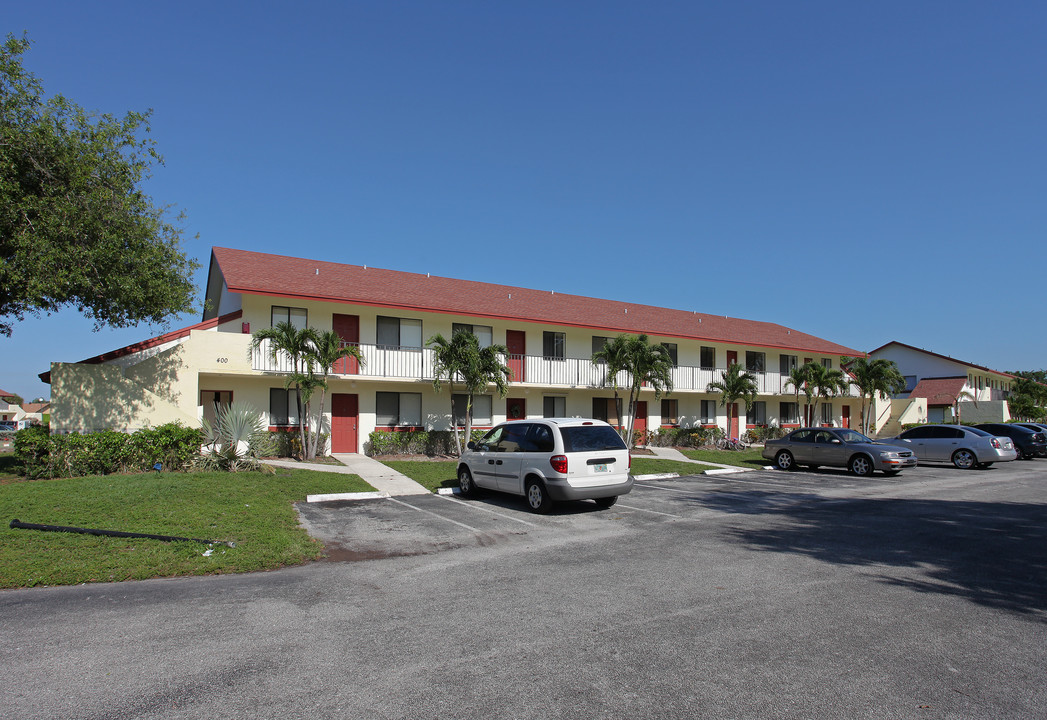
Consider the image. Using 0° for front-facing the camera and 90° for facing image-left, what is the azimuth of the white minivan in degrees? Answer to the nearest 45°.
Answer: approximately 135°

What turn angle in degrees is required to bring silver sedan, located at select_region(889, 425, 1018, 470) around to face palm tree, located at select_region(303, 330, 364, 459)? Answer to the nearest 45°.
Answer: approximately 90° to its left

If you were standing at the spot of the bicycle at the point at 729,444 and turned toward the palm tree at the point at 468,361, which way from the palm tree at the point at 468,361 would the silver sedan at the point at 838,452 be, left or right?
left

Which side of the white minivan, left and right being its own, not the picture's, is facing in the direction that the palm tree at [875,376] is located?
right

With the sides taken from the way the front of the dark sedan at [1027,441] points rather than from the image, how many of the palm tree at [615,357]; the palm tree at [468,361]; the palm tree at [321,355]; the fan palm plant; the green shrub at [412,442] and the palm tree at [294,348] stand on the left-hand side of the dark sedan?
6

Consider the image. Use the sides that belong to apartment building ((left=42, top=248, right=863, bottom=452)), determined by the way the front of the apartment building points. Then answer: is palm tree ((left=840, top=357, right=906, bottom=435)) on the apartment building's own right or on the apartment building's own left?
on the apartment building's own left

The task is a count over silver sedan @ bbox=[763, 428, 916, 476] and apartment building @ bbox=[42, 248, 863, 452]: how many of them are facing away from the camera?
0

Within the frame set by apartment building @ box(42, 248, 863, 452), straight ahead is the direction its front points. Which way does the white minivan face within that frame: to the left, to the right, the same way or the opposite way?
the opposite way

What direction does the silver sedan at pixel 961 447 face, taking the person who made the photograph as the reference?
facing away from the viewer and to the left of the viewer

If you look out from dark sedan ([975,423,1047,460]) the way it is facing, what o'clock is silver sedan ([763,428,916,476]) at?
The silver sedan is roughly at 8 o'clock from the dark sedan.

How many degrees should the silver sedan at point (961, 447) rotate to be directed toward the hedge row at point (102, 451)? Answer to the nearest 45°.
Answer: approximately 90° to its left
